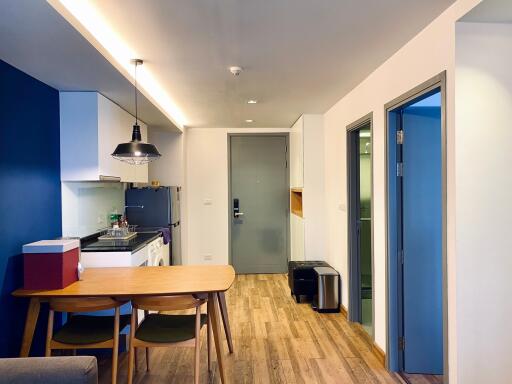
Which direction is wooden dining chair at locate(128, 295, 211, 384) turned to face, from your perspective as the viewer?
facing away from the viewer

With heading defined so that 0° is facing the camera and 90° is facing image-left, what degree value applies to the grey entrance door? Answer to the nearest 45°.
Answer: approximately 0°

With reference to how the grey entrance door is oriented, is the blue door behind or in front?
in front

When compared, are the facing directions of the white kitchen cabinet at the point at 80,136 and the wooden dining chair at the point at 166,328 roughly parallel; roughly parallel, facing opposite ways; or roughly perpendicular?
roughly perpendicular

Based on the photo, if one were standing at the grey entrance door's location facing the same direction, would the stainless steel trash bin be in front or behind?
in front

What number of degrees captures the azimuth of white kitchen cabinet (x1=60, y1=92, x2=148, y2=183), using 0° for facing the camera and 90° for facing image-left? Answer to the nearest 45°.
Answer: approximately 270°

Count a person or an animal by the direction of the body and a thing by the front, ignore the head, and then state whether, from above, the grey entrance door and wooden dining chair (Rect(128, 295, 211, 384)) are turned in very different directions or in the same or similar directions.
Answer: very different directions
